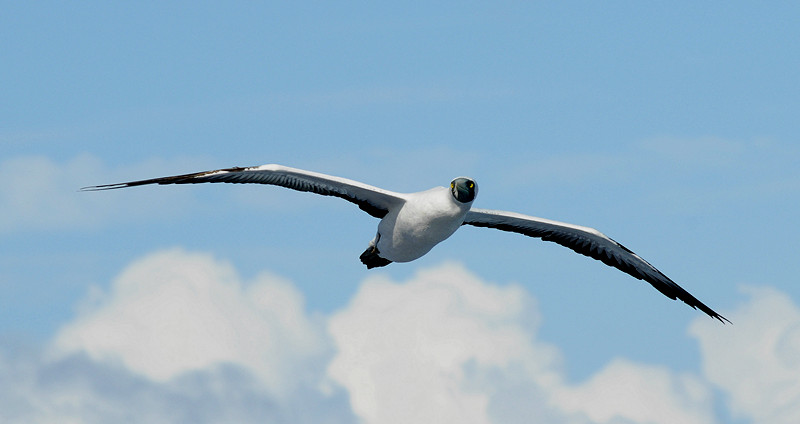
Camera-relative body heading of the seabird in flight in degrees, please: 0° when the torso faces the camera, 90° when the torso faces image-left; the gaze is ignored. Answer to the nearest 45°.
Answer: approximately 315°
